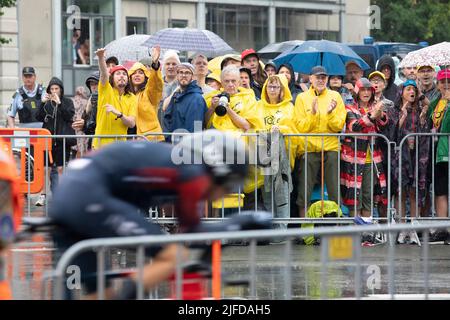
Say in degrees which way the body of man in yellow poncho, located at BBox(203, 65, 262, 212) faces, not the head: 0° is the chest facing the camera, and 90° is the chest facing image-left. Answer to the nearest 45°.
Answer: approximately 0°

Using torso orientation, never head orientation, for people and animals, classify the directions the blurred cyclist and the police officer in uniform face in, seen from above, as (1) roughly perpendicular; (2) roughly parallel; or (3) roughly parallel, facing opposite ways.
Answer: roughly perpendicular

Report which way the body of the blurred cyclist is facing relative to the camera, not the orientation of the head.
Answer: to the viewer's right

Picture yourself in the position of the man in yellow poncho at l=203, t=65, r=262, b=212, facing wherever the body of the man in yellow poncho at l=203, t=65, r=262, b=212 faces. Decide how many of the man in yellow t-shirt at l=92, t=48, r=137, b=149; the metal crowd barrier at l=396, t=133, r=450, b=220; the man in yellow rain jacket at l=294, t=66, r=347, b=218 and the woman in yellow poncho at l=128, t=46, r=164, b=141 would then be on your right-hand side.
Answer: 2

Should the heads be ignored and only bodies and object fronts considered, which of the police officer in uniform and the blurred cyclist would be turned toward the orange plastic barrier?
the police officer in uniform

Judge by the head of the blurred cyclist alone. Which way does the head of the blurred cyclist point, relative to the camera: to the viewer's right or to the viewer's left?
to the viewer's right
